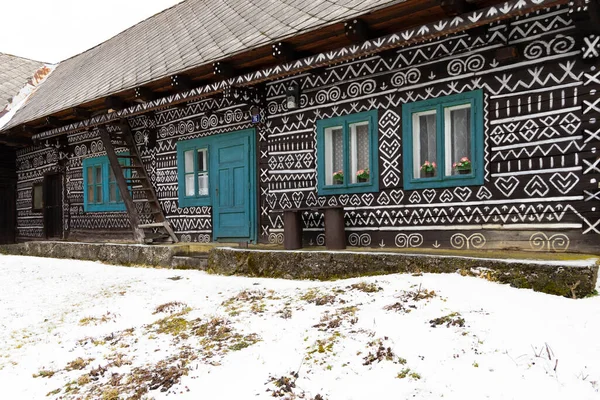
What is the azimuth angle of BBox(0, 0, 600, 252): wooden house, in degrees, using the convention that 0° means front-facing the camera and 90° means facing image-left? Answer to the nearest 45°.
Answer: approximately 45°

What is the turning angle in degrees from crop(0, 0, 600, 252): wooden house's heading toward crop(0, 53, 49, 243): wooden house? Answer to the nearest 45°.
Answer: approximately 90° to its right
